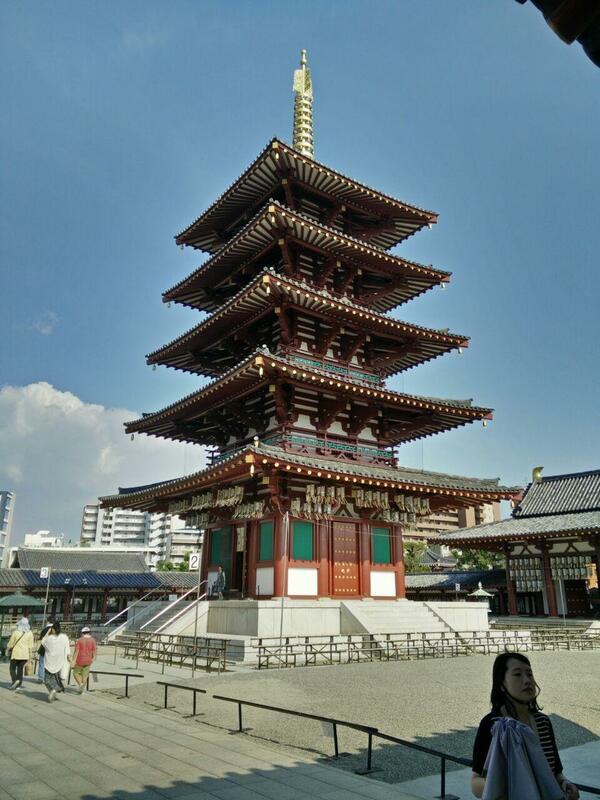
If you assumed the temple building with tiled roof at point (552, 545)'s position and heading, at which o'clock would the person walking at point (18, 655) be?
The person walking is roughly at 1 o'clock from the temple building with tiled roof.

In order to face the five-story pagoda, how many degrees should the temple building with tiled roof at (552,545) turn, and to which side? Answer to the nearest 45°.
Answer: approximately 45° to its right

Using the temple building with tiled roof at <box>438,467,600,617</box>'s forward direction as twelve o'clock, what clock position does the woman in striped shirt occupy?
The woman in striped shirt is roughly at 12 o'clock from the temple building with tiled roof.

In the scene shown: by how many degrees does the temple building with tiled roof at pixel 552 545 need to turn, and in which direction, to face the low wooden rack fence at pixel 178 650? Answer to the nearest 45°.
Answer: approximately 45° to its right

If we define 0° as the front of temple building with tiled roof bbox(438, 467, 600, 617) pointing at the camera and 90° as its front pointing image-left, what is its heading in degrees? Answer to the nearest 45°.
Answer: approximately 0°

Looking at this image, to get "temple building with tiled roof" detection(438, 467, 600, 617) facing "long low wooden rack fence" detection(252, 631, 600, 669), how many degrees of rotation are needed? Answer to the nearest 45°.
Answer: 0° — it already faces it
